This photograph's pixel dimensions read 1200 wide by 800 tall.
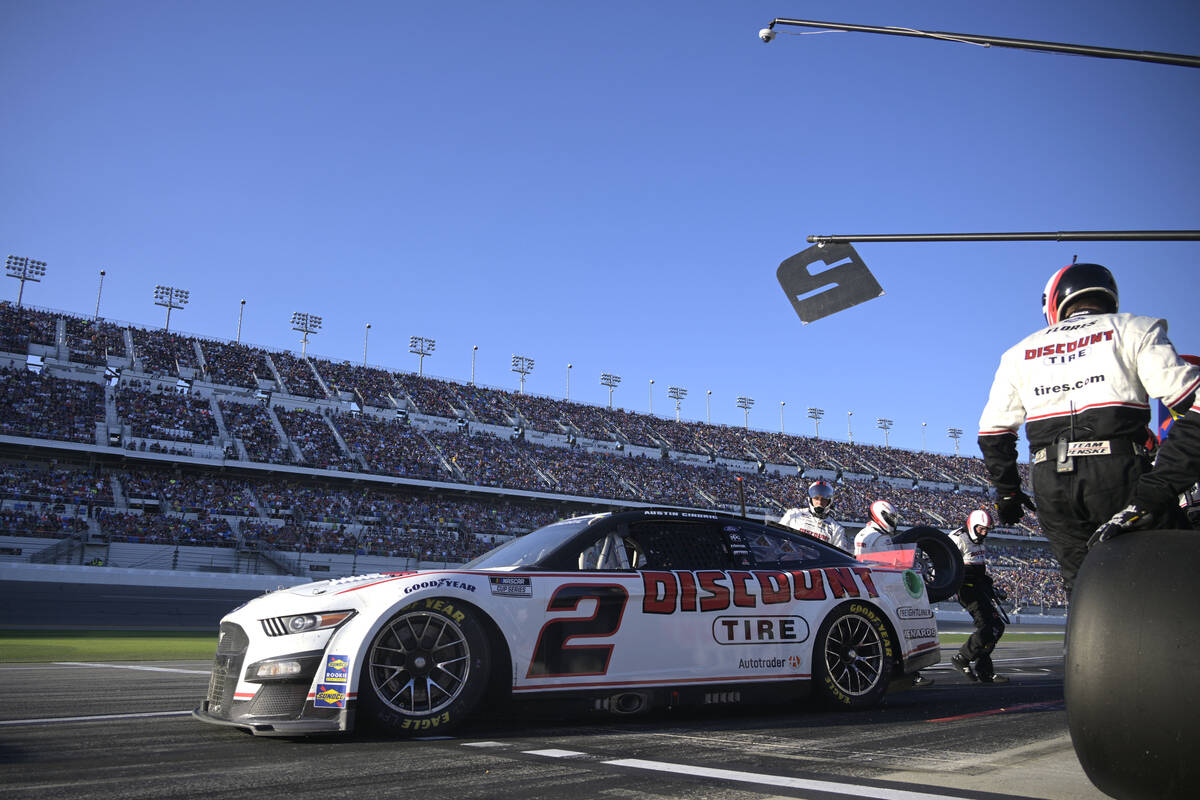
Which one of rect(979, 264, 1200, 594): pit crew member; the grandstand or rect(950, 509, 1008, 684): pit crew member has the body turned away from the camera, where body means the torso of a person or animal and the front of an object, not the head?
rect(979, 264, 1200, 594): pit crew member

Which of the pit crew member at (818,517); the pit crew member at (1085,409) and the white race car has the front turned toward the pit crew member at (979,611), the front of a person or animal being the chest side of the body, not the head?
the pit crew member at (1085,409)

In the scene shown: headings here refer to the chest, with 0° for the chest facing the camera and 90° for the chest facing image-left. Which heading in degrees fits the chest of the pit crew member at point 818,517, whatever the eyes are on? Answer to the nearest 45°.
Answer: approximately 0°

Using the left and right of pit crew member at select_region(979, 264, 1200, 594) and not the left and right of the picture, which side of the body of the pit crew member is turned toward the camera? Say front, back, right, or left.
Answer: back

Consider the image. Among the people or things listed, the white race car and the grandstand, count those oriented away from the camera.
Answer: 0

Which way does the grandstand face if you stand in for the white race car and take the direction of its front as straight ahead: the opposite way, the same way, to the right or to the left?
to the left

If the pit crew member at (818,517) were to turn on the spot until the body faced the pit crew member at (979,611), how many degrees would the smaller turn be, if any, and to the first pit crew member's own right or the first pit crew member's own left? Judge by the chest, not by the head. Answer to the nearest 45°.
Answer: approximately 90° to the first pit crew member's own left

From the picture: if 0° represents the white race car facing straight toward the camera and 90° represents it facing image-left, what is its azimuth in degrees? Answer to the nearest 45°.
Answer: approximately 45°

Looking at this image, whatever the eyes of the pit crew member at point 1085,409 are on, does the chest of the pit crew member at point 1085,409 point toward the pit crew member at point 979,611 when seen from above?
yes

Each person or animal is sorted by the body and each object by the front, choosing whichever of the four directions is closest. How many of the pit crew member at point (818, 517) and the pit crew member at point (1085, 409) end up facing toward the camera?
1
